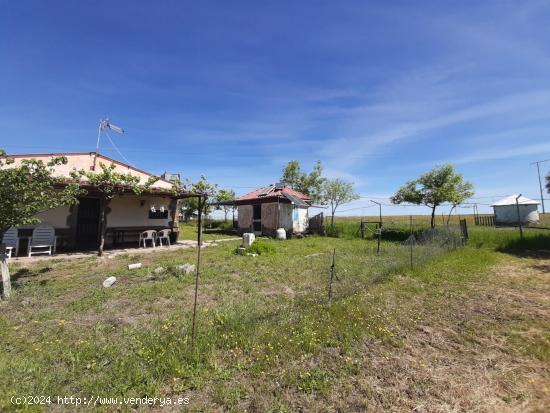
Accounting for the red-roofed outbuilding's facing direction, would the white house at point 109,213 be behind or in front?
in front

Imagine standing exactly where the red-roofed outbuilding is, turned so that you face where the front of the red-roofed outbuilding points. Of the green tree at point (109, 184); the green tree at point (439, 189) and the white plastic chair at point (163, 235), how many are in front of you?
2

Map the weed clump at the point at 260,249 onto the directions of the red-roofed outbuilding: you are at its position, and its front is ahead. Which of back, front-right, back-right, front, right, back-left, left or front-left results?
front-left

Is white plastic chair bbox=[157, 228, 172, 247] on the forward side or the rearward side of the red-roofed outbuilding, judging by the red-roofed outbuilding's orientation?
on the forward side

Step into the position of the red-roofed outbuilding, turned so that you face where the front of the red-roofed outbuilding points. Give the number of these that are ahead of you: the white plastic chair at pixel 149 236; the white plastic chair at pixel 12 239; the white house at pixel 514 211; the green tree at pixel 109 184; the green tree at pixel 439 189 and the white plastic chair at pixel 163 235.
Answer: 4

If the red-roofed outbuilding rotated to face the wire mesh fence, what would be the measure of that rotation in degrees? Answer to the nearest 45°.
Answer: approximately 45° to its left

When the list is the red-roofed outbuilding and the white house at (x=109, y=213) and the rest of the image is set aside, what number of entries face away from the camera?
0

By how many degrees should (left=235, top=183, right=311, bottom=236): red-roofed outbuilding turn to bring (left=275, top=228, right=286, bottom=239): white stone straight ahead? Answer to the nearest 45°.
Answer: approximately 45° to its left

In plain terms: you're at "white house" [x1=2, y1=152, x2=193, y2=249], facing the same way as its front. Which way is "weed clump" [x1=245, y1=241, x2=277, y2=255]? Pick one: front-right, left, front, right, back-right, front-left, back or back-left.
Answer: front

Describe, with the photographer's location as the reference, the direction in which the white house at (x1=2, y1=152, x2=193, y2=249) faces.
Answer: facing the viewer and to the right of the viewer

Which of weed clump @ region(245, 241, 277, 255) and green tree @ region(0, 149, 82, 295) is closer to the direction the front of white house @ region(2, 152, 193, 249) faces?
the weed clump

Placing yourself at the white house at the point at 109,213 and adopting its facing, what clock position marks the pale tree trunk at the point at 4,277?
The pale tree trunk is roughly at 2 o'clock from the white house.

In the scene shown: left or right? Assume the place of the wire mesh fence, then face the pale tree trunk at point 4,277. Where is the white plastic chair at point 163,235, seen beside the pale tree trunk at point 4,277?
right

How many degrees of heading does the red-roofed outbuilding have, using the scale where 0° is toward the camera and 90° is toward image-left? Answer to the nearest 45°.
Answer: approximately 45°

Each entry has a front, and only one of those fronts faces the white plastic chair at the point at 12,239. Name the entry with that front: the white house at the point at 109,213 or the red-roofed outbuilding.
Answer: the red-roofed outbuilding
